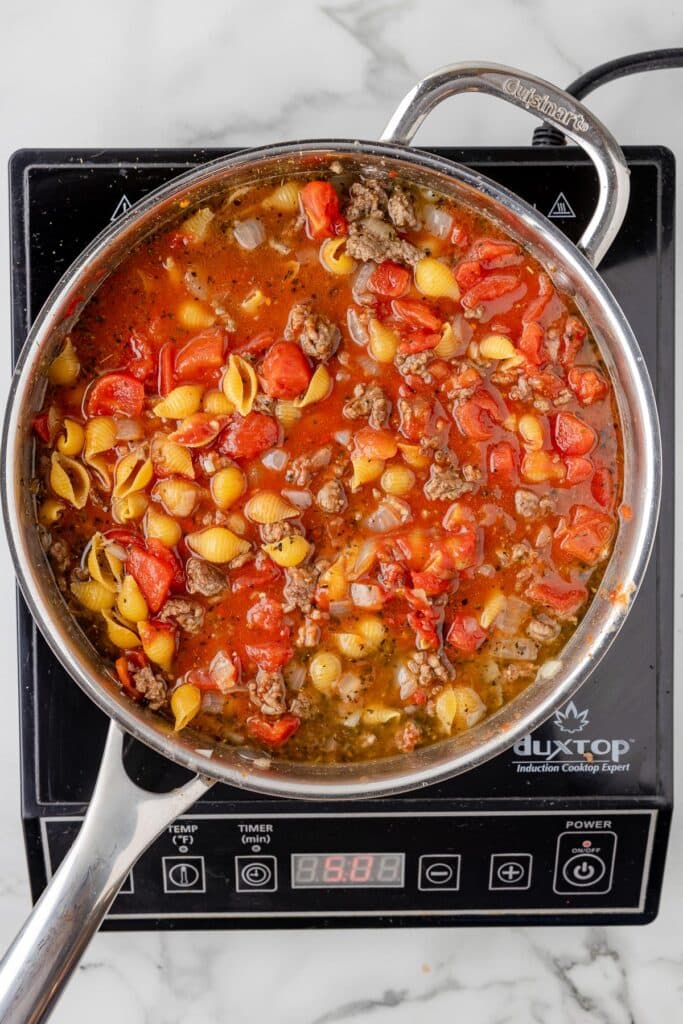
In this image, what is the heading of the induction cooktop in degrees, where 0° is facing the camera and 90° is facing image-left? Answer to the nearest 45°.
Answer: approximately 0°
